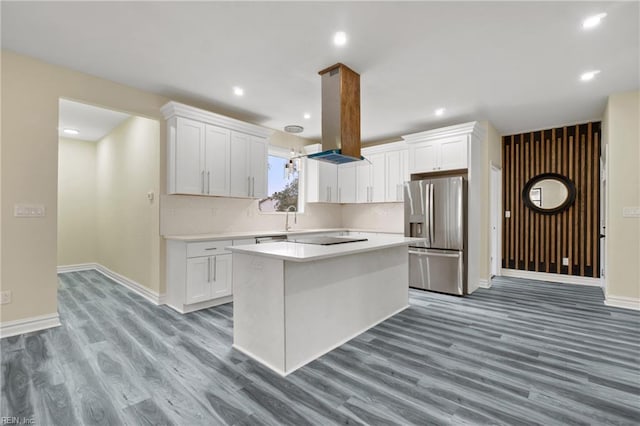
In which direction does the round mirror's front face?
toward the camera

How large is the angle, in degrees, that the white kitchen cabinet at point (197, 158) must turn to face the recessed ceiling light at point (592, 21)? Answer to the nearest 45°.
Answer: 0° — it already faces it

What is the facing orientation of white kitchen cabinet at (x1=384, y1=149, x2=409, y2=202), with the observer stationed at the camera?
facing the viewer and to the left of the viewer

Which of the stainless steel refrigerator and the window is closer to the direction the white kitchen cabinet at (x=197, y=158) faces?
the stainless steel refrigerator

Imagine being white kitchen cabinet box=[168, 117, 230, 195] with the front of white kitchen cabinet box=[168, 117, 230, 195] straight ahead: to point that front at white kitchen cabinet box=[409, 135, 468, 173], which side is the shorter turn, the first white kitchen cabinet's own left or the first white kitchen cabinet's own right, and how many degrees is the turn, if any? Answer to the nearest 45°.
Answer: approximately 45° to the first white kitchen cabinet's own left

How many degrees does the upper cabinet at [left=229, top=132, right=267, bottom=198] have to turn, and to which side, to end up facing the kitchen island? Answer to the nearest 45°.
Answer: approximately 45° to its right

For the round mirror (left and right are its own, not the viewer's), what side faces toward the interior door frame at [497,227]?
right

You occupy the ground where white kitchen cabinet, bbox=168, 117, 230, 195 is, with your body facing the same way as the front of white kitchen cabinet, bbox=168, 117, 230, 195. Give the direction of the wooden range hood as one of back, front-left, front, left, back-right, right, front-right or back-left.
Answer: front

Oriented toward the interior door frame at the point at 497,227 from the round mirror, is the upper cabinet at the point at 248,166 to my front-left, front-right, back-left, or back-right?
front-left

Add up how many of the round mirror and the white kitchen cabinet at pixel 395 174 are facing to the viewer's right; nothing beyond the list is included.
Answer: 0

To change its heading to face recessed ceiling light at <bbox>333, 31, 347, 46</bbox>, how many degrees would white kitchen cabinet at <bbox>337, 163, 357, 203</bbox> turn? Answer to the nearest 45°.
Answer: approximately 45° to its left

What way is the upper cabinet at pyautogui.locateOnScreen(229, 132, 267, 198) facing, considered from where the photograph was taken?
facing the viewer and to the right of the viewer

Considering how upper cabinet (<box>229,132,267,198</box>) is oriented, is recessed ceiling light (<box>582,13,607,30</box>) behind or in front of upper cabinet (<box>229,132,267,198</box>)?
in front
